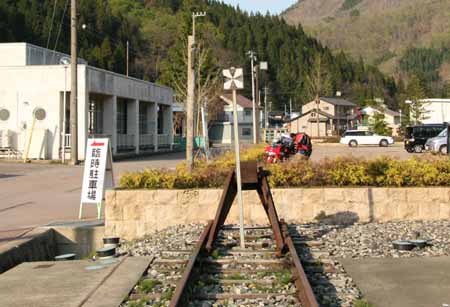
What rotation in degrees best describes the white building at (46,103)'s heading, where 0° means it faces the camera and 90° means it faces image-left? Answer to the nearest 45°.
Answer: approximately 315°

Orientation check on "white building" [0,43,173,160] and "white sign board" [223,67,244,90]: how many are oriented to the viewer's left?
0

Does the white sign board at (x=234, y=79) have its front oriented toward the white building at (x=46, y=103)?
no

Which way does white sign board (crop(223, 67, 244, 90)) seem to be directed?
toward the camera

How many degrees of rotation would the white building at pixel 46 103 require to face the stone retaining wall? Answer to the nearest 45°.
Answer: approximately 45° to its right

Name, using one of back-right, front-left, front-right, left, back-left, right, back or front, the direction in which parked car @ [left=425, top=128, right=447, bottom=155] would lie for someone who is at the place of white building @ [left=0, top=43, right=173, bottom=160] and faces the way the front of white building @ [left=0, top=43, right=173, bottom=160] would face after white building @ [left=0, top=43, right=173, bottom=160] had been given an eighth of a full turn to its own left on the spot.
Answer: front

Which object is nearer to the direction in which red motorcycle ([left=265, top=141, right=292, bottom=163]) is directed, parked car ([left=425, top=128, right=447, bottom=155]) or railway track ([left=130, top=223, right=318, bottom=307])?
the railway track

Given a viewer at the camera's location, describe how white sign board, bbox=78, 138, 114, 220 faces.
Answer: facing the viewer and to the left of the viewer

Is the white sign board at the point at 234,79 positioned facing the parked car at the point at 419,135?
no

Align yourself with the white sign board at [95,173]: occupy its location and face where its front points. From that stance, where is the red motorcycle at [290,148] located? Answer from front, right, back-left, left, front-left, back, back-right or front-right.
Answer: back

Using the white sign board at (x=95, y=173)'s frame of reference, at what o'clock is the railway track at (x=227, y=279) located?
The railway track is roughly at 10 o'clock from the white sign board.

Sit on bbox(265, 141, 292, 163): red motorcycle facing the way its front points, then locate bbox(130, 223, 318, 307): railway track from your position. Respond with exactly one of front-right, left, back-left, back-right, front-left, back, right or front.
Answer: front-left

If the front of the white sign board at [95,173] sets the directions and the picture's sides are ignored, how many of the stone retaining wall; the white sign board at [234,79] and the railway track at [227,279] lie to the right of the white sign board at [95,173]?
0

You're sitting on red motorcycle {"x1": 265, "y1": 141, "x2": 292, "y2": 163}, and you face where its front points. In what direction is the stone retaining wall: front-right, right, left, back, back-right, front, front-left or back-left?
front-left

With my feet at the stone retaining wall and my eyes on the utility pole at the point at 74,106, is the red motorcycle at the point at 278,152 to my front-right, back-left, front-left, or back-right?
front-right
